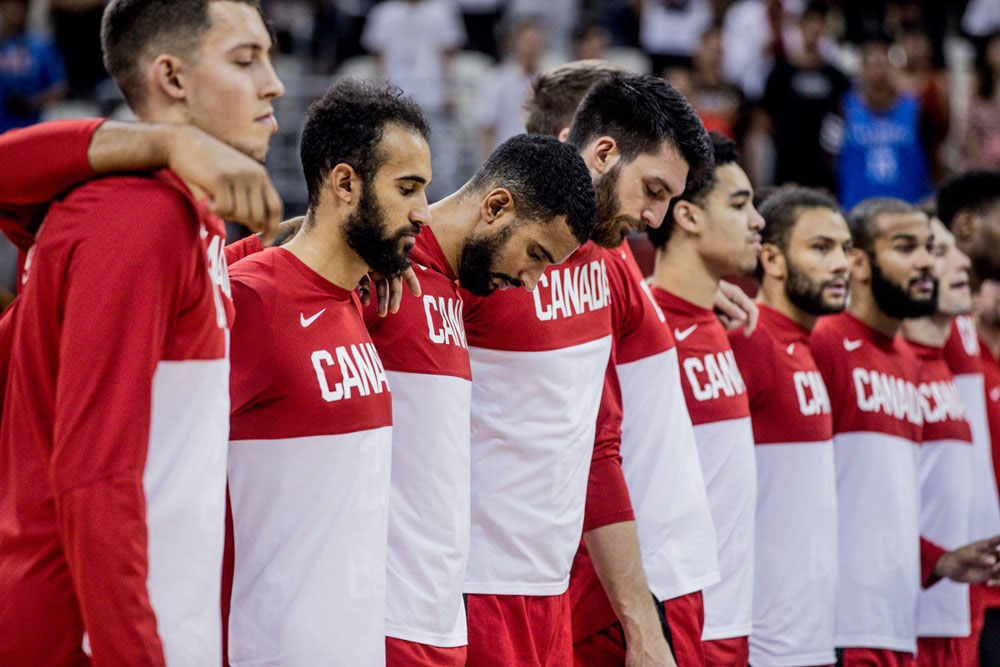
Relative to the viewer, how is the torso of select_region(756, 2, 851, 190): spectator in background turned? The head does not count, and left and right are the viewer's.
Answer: facing the viewer

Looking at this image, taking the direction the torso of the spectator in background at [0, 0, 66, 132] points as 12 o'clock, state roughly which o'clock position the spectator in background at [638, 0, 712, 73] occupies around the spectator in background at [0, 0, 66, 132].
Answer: the spectator in background at [638, 0, 712, 73] is roughly at 9 o'clock from the spectator in background at [0, 0, 66, 132].

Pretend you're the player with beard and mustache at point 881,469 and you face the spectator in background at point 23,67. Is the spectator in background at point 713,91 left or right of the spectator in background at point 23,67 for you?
right

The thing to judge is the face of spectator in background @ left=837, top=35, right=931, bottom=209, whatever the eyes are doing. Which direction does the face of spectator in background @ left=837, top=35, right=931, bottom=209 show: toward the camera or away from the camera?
toward the camera

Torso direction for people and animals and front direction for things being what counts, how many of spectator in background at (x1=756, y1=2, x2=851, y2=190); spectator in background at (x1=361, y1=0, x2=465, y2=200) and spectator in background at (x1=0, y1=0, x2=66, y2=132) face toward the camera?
3

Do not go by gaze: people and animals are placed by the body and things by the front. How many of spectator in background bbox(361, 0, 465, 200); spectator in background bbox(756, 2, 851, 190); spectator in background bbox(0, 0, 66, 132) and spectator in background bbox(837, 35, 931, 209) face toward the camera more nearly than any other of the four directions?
4

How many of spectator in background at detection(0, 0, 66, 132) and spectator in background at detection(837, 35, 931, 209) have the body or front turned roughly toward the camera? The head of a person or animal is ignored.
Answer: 2

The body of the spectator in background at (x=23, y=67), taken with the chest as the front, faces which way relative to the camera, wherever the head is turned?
toward the camera

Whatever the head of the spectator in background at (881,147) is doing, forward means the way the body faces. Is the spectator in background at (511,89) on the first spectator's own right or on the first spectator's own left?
on the first spectator's own right

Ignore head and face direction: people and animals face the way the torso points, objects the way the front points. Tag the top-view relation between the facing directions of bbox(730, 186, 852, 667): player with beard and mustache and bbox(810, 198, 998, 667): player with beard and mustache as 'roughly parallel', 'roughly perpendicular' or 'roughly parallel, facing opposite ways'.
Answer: roughly parallel

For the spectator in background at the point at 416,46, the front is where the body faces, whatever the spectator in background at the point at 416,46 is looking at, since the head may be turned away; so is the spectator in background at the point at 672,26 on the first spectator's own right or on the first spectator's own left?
on the first spectator's own left

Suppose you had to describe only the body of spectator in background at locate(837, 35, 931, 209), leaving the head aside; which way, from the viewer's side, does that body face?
toward the camera

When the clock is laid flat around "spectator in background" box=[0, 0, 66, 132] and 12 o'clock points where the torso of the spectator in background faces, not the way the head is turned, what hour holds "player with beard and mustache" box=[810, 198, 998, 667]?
The player with beard and mustache is roughly at 11 o'clock from the spectator in background.

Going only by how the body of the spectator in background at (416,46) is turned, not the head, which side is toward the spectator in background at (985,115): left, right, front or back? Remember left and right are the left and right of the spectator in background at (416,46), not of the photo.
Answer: left

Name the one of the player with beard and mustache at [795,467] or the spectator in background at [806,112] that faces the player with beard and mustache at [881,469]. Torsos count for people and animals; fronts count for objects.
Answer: the spectator in background

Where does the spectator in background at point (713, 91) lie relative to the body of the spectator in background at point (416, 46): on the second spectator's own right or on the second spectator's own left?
on the second spectator's own left
